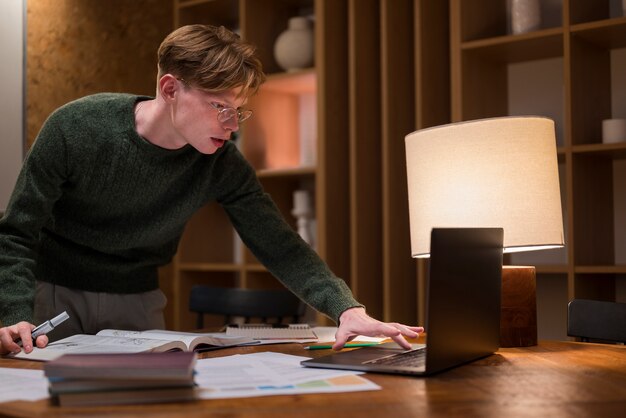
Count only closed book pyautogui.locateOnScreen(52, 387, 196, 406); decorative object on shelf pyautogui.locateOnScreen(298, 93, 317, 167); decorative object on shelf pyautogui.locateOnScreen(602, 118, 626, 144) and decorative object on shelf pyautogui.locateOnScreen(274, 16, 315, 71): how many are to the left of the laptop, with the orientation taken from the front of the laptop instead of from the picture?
1

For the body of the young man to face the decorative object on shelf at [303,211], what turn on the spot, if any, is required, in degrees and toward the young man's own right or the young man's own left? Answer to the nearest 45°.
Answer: approximately 135° to the young man's own left

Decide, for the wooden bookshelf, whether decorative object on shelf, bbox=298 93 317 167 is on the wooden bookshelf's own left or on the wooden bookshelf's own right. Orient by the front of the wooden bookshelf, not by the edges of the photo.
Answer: on the wooden bookshelf's own right

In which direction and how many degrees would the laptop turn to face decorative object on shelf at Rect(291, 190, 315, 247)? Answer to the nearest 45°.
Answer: approximately 45° to its right

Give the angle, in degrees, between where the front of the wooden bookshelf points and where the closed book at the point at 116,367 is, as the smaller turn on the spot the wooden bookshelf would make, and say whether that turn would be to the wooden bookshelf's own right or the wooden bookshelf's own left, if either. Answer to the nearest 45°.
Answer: approximately 45° to the wooden bookshelf's own left

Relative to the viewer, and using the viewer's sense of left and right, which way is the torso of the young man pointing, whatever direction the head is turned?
facing the viewer and to the right of the viewer

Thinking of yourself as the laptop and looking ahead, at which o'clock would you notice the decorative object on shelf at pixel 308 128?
The decorative object on shelf is roughly at 1 o'clock from the laptop.

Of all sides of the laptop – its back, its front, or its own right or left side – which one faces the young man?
front

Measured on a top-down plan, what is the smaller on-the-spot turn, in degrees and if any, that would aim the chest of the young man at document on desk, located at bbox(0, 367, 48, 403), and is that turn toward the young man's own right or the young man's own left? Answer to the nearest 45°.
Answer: approximately 45° to the young man's own right

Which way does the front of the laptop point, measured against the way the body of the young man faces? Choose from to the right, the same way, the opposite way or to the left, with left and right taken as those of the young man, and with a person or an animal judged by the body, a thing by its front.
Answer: the opposite way

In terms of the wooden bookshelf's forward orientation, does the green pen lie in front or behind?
in front

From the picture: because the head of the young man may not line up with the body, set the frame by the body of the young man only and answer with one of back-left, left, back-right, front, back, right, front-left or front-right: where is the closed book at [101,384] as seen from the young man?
front-right

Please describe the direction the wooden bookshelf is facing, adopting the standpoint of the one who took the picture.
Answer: facing the viewer and to the left of the viewer

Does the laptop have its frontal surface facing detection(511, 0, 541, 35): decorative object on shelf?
no

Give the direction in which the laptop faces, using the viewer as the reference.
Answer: facing away from the viewer and to the left of the viewer

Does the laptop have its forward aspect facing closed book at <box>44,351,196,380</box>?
no

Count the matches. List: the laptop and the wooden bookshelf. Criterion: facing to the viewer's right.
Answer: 0

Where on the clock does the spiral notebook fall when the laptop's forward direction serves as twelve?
The spiral notebook is roughly at 12 o'clock from the laptop.

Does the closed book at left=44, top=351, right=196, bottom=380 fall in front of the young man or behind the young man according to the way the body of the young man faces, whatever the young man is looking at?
in front
